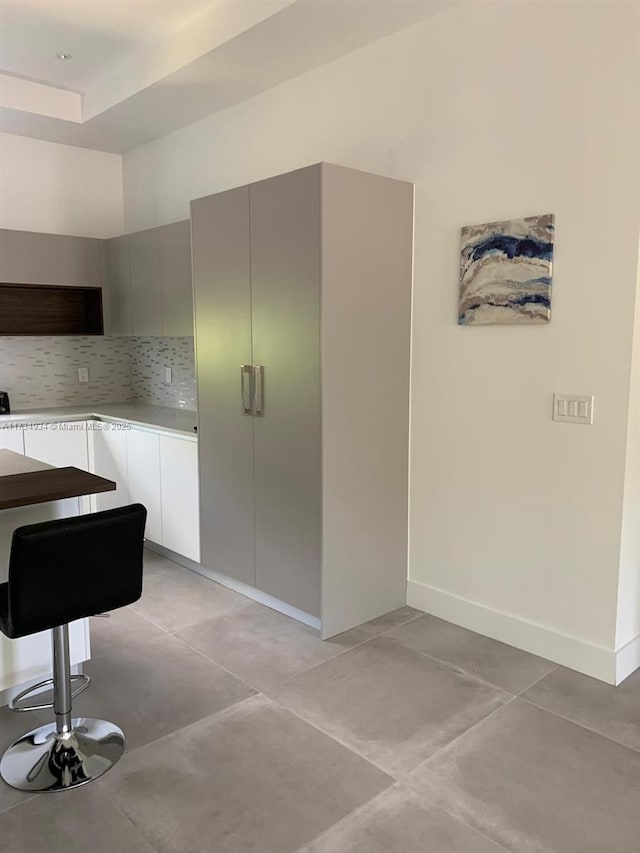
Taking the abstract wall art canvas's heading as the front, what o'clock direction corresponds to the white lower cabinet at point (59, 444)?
The white lower cabinet is roughly at 2 o'clock from the abstract wall art canvas.

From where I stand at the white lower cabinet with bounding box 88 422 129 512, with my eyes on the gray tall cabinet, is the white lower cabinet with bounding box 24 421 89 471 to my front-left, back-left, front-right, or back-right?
back-right

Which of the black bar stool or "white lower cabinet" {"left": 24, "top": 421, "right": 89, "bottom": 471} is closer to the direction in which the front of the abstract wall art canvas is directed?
the black bar stool

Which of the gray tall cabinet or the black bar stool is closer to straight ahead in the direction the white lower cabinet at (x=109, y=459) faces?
the black bar stool

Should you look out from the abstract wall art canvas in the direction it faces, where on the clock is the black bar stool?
The black bar stool is roughly at 12 o'clock from the abstract wall art canvas.

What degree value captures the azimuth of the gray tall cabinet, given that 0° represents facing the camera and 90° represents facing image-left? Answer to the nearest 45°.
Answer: approximately 45°

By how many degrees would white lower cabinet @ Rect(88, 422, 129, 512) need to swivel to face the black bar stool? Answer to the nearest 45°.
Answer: approximately 45° to its left

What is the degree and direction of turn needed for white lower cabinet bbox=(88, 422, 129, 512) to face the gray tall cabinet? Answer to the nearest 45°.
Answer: approximately 90° to its left

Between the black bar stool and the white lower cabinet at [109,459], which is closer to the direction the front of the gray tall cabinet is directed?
the black bar stool

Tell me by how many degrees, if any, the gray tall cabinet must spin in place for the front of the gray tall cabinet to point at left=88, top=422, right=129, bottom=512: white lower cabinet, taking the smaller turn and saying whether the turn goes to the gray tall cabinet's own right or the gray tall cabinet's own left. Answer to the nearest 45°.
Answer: approximately 90° to the gray tall cabinet's own right

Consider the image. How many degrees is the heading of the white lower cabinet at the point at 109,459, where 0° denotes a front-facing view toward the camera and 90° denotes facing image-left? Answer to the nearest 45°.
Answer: approximately 45°

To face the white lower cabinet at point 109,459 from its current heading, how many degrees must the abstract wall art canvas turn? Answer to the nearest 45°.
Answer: approximately 45° to its right
